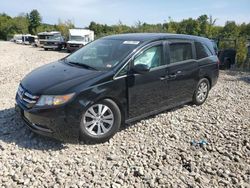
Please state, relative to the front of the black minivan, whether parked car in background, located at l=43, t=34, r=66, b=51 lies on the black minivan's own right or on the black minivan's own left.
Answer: on the black minivan's own right

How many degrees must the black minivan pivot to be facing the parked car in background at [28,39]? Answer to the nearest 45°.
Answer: approximately 135° to its right

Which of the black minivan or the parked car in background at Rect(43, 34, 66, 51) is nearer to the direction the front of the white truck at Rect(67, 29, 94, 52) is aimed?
the black minivan

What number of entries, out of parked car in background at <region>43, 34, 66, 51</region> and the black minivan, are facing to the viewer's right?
0

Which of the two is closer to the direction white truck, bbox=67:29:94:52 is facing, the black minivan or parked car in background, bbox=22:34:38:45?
the black minivan

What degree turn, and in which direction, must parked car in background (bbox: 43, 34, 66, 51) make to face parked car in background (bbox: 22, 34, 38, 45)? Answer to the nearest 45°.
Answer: approximately 135° to its right

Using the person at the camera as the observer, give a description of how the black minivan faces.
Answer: facing the viewer and to the left of the viewer

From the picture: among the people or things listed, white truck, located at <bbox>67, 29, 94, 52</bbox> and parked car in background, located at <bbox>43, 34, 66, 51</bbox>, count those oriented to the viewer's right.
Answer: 0

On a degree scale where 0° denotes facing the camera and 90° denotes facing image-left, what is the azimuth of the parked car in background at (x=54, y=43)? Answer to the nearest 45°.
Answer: approximately 45°

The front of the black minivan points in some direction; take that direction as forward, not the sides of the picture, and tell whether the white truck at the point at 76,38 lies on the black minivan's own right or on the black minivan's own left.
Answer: on the black minivan's own right

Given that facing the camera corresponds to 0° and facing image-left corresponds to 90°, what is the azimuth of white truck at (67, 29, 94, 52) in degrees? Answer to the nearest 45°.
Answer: approximately 45°

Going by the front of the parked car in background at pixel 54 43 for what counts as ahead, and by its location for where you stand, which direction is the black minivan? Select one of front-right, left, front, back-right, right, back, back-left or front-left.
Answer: front-left

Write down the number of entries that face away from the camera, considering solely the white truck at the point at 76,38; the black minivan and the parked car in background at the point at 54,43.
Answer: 0
